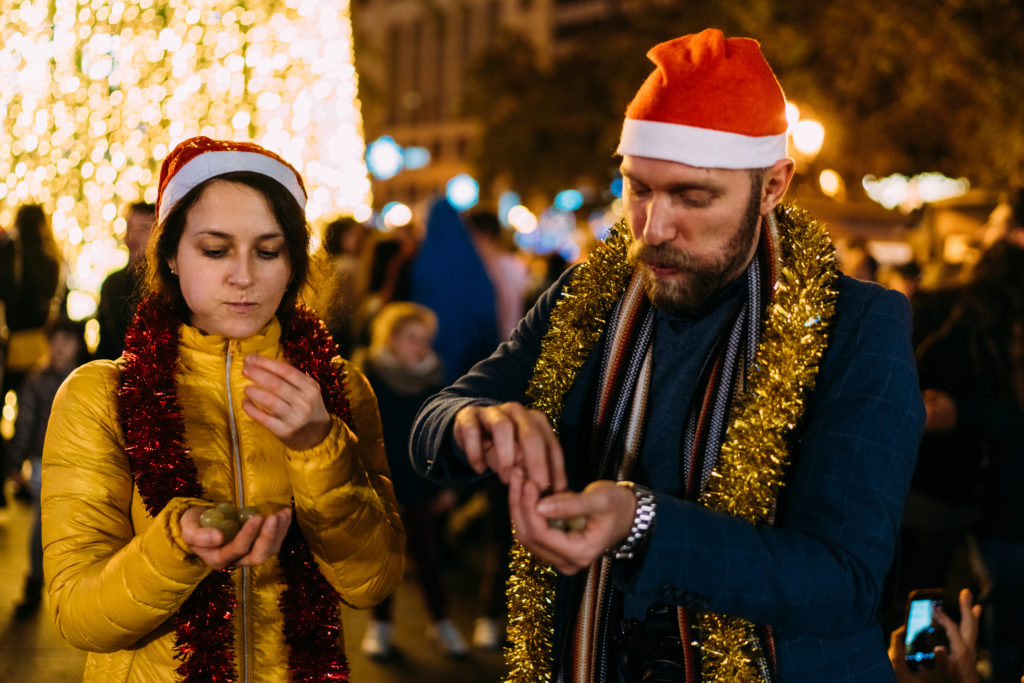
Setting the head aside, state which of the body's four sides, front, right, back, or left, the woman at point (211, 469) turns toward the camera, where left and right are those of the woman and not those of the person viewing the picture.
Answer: front

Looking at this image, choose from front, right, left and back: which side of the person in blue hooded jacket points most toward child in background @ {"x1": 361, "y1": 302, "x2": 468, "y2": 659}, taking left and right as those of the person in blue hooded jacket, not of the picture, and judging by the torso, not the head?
back

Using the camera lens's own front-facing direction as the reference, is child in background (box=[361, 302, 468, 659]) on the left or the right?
on its right

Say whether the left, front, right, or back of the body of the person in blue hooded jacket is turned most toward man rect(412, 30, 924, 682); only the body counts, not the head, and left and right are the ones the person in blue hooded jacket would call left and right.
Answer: back

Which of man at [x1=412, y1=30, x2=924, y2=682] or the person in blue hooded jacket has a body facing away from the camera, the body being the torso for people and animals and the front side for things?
the person in blue hooded jacket

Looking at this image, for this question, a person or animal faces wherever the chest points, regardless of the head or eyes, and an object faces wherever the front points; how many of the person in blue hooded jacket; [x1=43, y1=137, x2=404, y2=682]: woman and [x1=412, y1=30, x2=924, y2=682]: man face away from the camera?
1

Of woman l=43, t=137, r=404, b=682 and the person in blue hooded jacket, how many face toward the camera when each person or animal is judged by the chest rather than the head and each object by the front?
1

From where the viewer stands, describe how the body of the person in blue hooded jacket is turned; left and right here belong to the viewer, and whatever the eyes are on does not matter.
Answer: facing away from the viewer

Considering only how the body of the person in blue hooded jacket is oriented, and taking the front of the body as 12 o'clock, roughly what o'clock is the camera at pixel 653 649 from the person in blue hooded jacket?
The camera is roughly at 6 o'clock from the person in blue hooded jacket.

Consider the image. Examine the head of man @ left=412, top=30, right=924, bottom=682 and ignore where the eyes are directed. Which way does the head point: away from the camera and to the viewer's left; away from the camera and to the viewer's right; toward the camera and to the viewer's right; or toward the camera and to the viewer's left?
toward the camera and to the viewer's left

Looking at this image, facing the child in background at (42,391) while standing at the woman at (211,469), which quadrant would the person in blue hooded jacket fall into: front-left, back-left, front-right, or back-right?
front-right

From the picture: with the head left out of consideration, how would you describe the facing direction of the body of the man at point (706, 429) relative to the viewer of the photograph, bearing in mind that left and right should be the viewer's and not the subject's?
facing the viewer and to the left of the viewer
